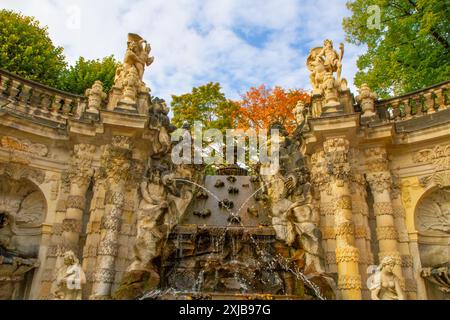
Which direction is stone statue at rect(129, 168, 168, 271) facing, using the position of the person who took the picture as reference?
facing the viewer and to the right of the viewer

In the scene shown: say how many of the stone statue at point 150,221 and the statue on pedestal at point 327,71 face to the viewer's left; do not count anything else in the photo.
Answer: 0

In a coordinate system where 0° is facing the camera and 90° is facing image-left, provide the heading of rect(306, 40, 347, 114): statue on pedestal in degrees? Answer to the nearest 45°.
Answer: approximately 0°

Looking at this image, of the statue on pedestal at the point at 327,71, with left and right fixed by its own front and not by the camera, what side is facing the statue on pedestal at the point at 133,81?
right

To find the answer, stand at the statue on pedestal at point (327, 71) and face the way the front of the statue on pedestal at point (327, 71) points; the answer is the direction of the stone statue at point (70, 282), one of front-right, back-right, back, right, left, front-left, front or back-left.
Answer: front-right

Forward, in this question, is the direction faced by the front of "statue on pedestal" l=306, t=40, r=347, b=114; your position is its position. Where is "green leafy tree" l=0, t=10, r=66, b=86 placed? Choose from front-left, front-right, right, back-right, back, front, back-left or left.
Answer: right

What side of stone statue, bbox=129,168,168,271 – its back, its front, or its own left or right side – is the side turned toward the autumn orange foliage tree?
left

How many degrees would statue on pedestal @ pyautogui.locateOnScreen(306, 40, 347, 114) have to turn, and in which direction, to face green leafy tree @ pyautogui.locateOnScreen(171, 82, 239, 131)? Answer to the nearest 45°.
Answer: approximately 135° to its right

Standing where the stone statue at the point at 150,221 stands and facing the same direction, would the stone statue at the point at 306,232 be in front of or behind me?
in front
